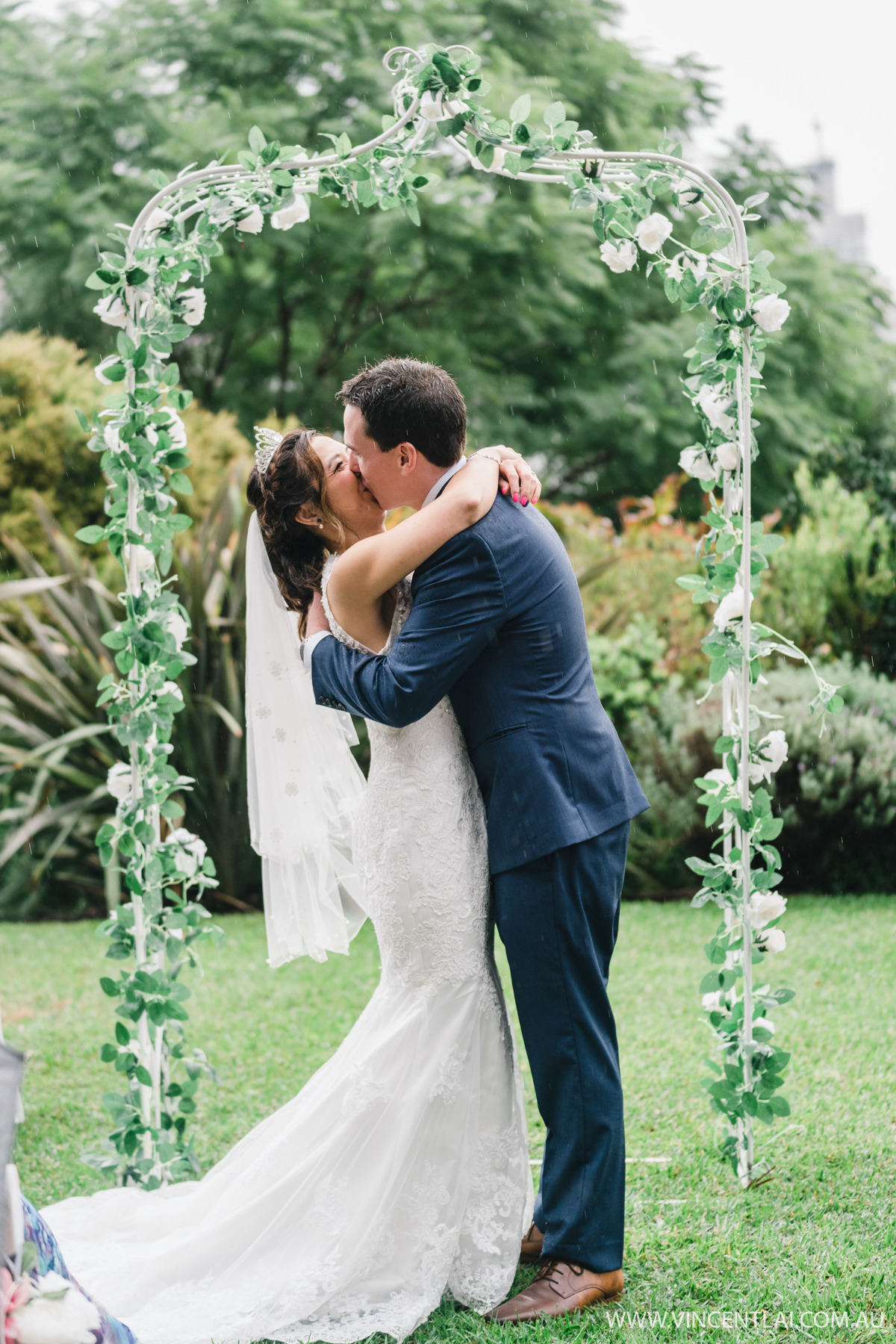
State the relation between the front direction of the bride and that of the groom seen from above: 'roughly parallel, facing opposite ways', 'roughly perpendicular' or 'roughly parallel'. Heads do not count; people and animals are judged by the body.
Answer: roughly parallel, facing opposite ways

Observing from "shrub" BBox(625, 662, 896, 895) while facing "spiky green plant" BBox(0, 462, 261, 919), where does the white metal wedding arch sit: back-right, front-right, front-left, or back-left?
front-left

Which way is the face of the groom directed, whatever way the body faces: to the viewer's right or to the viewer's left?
to the viewer's left

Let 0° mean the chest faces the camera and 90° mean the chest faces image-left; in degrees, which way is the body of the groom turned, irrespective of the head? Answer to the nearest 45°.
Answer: approximately 90°

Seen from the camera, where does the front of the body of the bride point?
to the viewer's right

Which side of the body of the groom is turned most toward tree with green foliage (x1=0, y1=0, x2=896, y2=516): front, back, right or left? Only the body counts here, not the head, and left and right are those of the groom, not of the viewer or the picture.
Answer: right

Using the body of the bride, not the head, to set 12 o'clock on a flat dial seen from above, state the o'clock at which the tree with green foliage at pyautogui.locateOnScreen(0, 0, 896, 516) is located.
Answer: The tree with green foliage is roughly at 9 o'clock from the bride.

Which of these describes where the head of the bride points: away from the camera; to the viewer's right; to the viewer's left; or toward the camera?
to the viewer's right

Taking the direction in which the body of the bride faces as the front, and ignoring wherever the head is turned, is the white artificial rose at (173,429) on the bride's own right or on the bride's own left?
on the bride's own left
